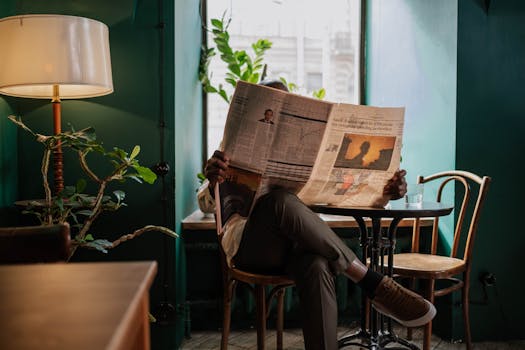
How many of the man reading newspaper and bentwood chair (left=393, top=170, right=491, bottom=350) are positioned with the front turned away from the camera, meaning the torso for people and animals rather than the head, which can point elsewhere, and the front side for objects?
0

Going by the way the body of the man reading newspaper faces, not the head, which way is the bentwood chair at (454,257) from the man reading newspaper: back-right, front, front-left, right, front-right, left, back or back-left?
left

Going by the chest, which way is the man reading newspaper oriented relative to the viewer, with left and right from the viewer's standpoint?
facing the viewer and to the right of the viewer

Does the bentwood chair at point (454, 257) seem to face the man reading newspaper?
yes

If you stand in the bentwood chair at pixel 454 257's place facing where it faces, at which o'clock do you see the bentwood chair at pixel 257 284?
the bentwood chair at pixel 257 284 is roughly at 12 o'clock from the bentwood chair at pixel 454 257.

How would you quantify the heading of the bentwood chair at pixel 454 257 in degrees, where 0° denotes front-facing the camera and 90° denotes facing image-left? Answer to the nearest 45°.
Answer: approximately 45°
